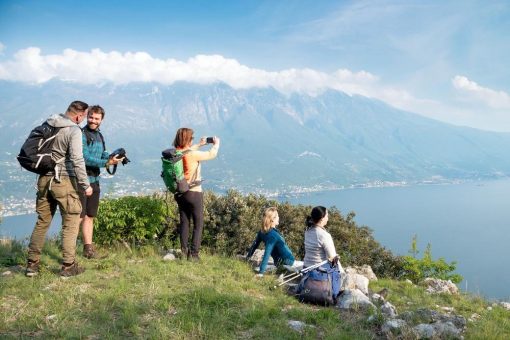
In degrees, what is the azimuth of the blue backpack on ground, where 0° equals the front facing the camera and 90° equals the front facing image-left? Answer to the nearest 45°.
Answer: approximately 45°

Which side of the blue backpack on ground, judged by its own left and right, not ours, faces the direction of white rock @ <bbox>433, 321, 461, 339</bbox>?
left

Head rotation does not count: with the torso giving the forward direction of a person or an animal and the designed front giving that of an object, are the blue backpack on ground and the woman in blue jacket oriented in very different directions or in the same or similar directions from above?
very different directions

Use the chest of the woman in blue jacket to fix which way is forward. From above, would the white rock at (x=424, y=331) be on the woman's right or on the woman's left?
on the woman's right

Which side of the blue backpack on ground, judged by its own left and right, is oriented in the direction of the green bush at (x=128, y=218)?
right

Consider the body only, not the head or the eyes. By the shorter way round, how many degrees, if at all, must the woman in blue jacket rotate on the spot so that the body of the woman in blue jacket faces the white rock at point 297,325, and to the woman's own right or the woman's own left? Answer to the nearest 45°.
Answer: approximately 135° to the woman's own right

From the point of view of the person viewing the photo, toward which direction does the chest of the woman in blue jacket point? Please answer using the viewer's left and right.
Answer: facing away from the viewer and to the right of the viewer

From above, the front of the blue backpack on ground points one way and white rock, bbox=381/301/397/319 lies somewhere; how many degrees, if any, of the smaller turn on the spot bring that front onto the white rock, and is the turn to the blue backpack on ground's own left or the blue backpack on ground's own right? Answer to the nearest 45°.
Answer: approximately 90° to the blue backpack on ground's own left

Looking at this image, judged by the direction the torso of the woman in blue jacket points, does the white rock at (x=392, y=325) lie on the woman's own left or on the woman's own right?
on the woman's own right

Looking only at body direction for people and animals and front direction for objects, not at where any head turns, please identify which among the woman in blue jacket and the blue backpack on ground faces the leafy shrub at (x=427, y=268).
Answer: the woman in blue jacket
